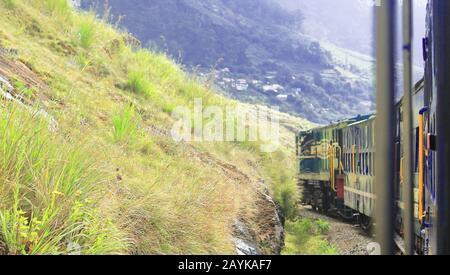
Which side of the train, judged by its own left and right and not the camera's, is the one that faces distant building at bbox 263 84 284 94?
front

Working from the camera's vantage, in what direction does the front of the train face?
facing away from the viewer and to the left of the viewer

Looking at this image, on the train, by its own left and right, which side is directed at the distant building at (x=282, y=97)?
front
